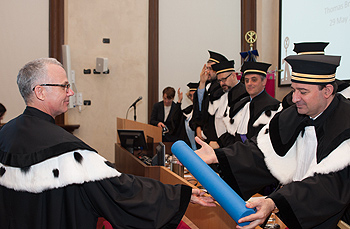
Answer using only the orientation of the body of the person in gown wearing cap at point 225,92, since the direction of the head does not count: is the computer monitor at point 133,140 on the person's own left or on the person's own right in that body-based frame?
on the person's own right

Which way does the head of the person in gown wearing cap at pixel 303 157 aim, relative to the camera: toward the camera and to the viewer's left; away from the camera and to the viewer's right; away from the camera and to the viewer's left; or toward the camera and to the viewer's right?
toward the camera and to the viewer's left

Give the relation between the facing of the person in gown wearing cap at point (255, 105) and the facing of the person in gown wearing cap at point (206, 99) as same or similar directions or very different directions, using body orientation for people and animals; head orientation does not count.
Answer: same or similar directions

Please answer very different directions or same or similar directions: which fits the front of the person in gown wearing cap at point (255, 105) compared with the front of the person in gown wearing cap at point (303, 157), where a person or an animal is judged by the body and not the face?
same or similar directions

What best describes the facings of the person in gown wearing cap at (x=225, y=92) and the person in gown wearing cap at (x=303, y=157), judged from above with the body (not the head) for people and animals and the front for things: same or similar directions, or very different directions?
same or similar directions

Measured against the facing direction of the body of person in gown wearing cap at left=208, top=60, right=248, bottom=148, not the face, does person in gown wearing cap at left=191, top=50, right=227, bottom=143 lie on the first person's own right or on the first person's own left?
on the first person's own right

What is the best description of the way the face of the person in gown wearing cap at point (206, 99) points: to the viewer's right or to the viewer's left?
to the viewer's left

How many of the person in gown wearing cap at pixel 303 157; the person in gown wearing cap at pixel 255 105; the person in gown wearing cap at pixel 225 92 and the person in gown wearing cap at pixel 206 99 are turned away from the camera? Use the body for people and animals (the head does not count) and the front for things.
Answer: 0

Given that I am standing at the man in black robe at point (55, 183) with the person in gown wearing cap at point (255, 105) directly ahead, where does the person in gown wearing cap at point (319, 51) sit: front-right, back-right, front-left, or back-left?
front-right

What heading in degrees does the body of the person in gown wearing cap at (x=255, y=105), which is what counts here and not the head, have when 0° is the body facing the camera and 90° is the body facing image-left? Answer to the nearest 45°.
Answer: approximately 45°

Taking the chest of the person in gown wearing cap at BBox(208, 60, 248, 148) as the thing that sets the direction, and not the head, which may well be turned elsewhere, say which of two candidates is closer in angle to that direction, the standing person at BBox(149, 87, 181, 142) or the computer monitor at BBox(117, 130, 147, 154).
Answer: the computer monitor

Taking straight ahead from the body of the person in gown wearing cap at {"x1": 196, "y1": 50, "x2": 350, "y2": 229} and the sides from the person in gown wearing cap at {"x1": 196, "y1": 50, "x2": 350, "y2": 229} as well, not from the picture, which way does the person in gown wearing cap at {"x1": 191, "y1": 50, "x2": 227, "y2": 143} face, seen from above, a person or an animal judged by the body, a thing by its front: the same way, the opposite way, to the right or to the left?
the same way

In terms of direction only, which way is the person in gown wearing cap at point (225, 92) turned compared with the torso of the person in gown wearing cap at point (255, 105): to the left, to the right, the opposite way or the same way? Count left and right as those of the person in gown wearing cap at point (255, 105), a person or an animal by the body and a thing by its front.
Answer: the same way

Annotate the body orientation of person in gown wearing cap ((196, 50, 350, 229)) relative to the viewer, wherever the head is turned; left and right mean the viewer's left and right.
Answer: facing the viewer and to the left of the viewer

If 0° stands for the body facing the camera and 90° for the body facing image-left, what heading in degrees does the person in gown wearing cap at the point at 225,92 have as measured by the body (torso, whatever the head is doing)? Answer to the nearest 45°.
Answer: approximately 45°
